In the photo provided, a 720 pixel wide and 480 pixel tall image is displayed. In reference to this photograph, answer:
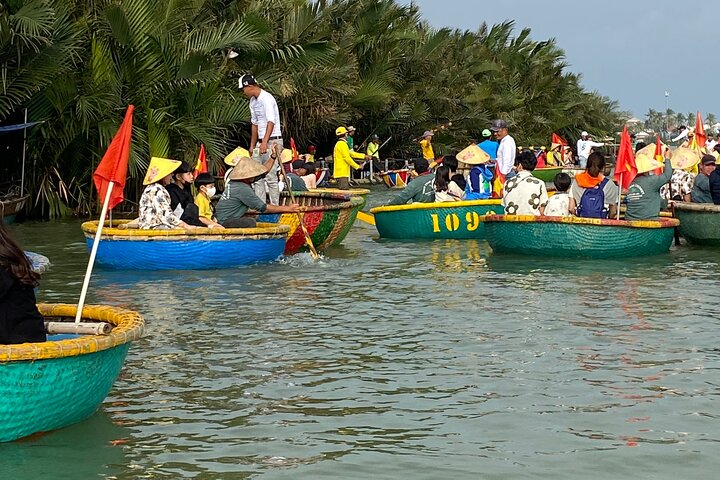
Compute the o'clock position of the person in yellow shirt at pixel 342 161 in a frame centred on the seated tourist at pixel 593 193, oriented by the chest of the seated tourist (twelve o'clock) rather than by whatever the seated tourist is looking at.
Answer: The person in yellow shirt is roughly at 11 o'clock from the seated tourist.

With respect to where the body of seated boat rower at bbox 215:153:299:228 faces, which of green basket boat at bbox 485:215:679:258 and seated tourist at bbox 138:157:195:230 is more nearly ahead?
the green basket boat

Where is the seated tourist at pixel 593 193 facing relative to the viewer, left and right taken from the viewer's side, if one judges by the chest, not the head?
facing away from the viewer

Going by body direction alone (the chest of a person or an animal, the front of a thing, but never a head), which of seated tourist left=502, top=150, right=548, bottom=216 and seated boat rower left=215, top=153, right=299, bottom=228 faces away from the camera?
seated tourist left=502, top=150, right=548, bottom=216

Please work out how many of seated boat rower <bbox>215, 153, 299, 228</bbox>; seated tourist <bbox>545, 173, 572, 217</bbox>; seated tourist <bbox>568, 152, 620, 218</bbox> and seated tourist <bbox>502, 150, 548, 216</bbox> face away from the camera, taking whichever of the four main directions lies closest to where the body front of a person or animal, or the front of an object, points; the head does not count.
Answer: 3

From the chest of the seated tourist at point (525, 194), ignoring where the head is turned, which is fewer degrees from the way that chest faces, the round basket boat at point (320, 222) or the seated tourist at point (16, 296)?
the round basket boat

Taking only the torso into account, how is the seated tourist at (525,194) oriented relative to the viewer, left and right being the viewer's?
facing away from the viewer

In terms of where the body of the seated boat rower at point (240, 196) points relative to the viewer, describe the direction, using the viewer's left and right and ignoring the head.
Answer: facing to the right of the viewer

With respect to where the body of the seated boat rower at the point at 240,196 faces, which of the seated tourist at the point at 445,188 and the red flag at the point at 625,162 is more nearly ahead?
the red flag

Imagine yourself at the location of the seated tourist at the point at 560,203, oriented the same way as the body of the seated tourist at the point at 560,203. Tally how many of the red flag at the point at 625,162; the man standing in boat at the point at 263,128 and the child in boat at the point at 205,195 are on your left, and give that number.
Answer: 2

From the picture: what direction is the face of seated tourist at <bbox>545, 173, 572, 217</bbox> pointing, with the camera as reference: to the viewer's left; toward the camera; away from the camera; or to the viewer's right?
away from the camera
